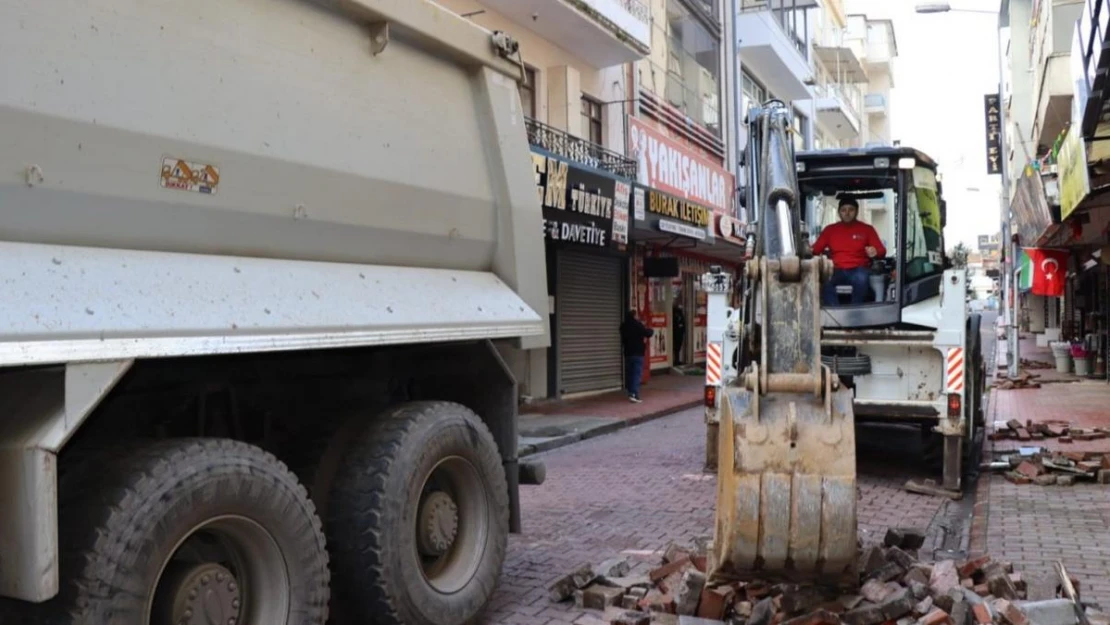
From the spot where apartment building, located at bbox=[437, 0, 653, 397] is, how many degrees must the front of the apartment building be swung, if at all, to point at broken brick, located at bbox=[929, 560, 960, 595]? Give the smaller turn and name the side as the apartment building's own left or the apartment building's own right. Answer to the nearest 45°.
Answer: approximately 45° to the apartment building's own right

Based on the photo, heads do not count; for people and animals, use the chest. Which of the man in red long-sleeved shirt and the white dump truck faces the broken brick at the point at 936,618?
the man in red long-sleeved shirt

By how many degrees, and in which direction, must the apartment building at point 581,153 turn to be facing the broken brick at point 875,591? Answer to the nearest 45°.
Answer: approximately 45° to its right

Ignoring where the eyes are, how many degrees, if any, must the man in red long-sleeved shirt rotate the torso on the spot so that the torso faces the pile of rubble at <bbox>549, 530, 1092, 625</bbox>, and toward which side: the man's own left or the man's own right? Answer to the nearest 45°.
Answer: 0° — they already face it

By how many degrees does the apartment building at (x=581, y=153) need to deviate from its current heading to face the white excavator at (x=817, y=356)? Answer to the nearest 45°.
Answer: approximately 45° to its right
